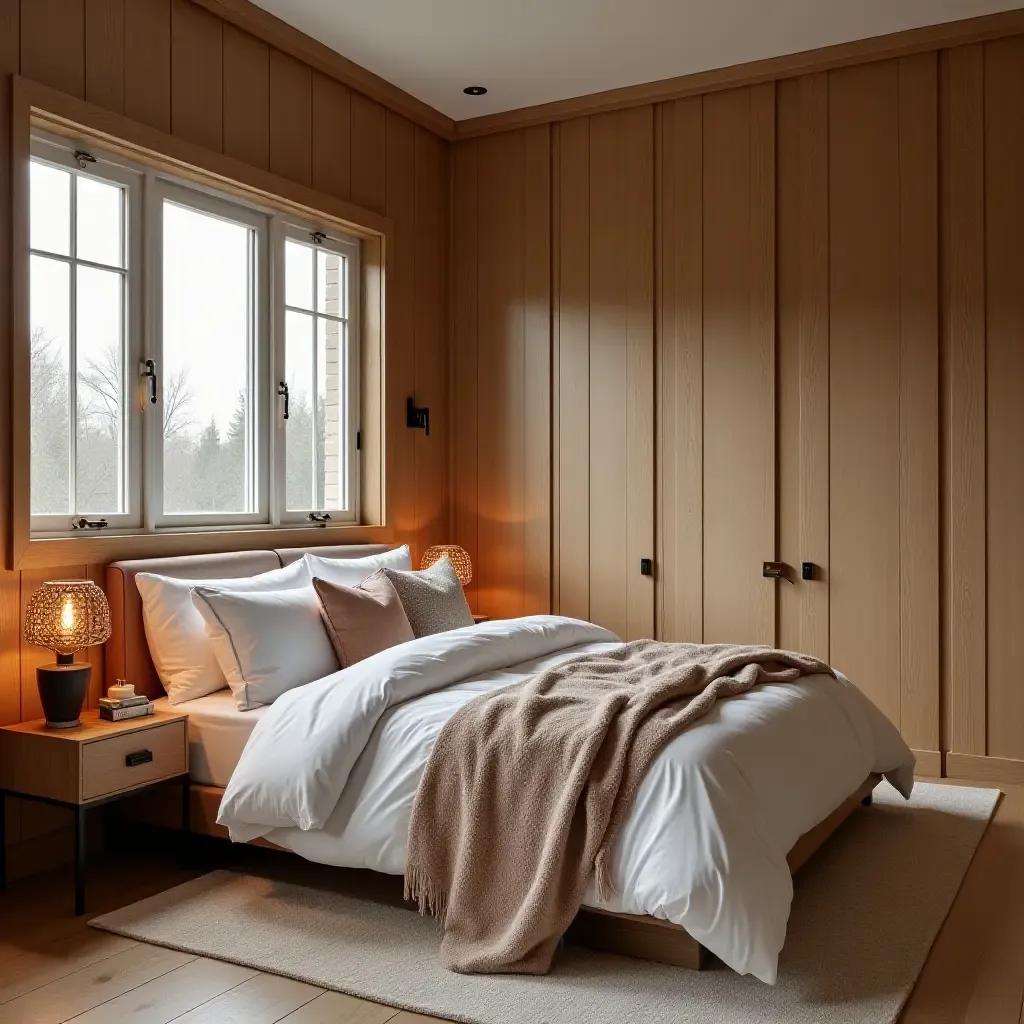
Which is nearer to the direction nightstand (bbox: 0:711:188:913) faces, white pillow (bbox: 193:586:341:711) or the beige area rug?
the beige area rug

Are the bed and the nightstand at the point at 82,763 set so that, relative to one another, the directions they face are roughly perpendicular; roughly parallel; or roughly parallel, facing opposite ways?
roughly parallel

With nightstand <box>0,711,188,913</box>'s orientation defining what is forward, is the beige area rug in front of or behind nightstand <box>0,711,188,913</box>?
in front

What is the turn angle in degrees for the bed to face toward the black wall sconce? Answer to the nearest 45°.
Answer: approximately 135° to its left

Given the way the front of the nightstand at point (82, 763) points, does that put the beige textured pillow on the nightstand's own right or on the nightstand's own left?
on the nightstand's own left

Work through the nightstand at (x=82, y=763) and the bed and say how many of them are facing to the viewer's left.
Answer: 0

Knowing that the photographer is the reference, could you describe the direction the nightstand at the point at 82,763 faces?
facing the viewer and to the right of the viewer

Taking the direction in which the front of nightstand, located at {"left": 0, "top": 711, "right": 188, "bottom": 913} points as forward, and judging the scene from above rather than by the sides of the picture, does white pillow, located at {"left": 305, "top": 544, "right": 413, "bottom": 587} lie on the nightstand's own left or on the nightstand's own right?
on the nightstand's own left
